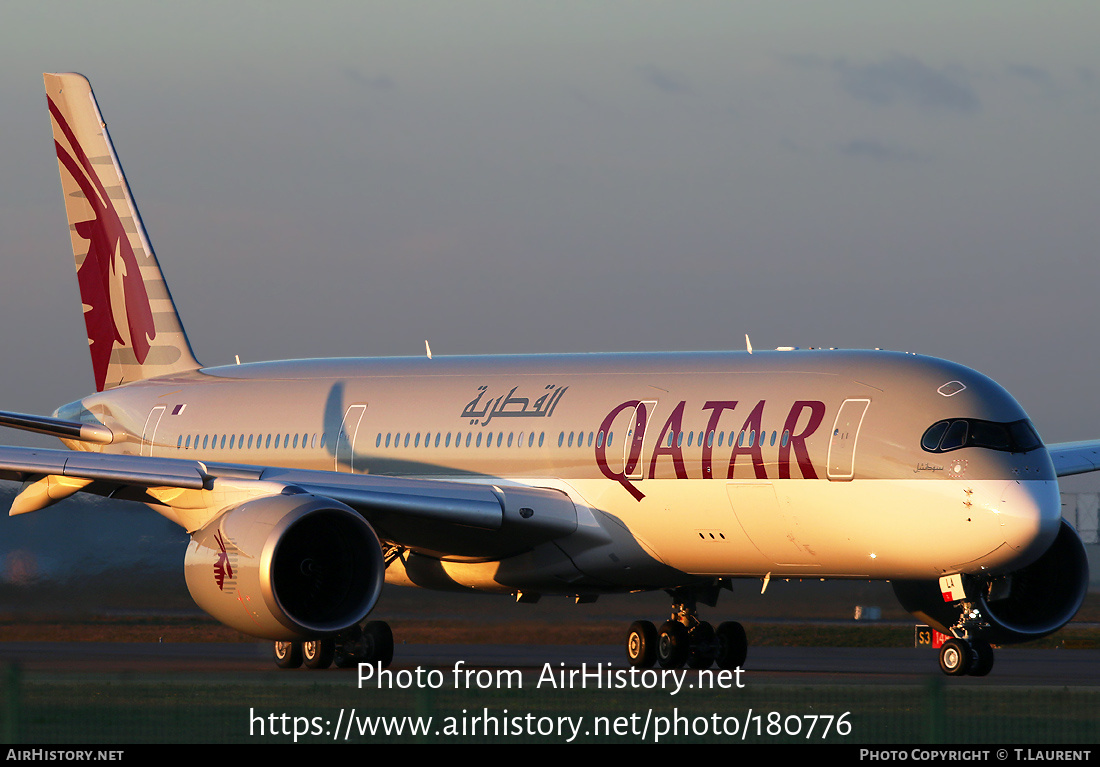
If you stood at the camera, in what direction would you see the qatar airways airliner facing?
facing the viewer and to the right of the viewer
